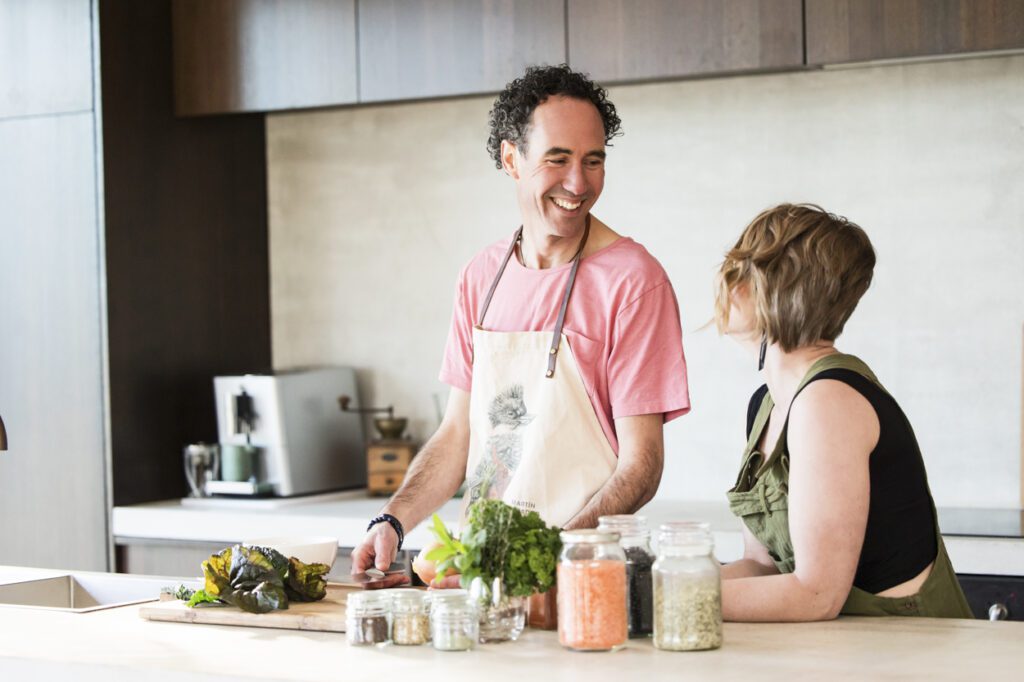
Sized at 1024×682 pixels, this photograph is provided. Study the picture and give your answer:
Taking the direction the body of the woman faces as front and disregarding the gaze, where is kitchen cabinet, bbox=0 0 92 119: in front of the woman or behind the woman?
in front

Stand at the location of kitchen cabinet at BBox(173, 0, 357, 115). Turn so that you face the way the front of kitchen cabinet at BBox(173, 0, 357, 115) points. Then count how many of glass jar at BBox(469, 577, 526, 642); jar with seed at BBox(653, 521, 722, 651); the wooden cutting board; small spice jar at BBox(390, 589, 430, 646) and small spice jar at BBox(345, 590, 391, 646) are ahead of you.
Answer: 5

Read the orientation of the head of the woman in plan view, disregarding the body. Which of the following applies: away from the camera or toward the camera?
away from the camera

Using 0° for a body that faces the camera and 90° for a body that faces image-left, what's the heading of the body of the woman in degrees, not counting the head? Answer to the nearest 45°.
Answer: approximately 90°

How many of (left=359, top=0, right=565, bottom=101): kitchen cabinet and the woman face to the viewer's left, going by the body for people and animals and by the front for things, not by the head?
1

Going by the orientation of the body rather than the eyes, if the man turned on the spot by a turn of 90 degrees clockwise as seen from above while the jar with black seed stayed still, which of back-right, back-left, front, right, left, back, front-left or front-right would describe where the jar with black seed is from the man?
back-left

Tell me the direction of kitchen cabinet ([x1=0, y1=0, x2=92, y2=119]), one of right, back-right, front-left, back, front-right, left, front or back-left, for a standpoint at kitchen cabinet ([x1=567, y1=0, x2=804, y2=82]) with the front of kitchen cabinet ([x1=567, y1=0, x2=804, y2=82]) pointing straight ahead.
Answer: right

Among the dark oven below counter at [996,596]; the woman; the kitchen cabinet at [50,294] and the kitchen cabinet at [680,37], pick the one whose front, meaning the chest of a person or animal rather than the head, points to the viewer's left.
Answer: the woman

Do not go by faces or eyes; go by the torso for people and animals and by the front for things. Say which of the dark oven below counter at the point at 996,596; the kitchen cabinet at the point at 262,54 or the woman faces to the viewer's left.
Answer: the woman

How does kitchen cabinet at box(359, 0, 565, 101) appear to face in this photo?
toward the camera

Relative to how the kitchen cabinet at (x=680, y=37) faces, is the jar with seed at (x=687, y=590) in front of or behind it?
in front

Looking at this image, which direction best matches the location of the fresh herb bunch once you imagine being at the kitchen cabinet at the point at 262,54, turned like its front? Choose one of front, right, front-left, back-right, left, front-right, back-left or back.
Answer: front

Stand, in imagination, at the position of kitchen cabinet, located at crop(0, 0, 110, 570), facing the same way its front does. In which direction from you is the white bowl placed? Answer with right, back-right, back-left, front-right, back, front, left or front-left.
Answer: front

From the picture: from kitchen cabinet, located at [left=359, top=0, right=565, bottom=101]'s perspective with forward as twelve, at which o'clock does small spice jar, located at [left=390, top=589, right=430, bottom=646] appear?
The small spice jar is roughly at 12 o'clock from the kitchen cabinet.

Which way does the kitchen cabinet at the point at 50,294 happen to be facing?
toward the camera

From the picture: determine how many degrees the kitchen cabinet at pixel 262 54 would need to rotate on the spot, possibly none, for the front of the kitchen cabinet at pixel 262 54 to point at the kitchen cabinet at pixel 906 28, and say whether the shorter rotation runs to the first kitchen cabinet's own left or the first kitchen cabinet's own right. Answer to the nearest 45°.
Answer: approximately 45° to the first kitchen cabinet's own left

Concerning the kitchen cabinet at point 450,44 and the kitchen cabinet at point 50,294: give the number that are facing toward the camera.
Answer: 2
